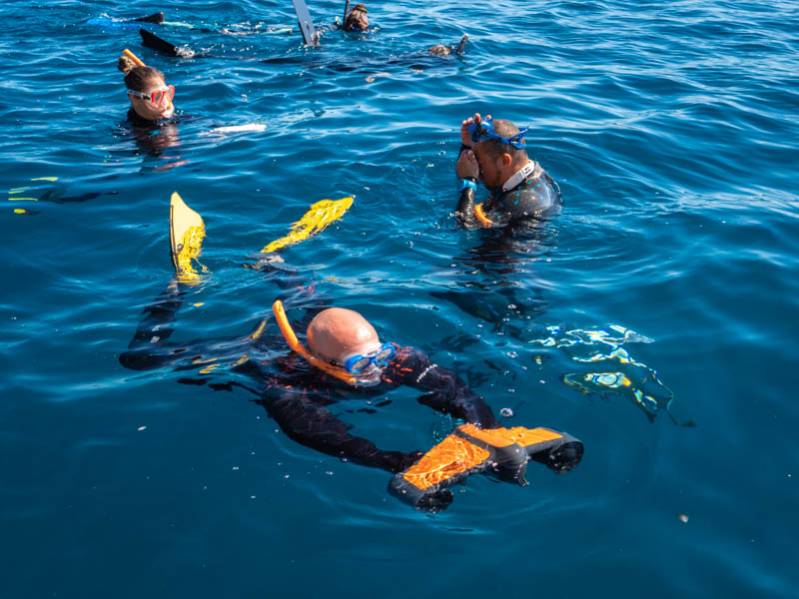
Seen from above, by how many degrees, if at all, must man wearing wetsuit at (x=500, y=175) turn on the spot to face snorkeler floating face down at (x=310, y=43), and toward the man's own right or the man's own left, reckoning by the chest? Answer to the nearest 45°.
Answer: approximately 45° to the man's own right

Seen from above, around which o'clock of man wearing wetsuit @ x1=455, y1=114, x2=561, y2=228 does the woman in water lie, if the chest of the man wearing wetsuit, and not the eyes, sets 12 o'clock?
The woman in water is roughly at 1 o'clock from the man wearing wetsuit.

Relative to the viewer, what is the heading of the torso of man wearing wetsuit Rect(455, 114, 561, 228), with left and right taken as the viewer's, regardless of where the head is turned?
facing to the left of the viewer

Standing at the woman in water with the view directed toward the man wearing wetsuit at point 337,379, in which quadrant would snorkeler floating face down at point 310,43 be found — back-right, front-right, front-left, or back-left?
back-left

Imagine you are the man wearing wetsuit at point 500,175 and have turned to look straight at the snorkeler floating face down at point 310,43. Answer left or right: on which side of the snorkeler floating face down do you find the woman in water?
left
